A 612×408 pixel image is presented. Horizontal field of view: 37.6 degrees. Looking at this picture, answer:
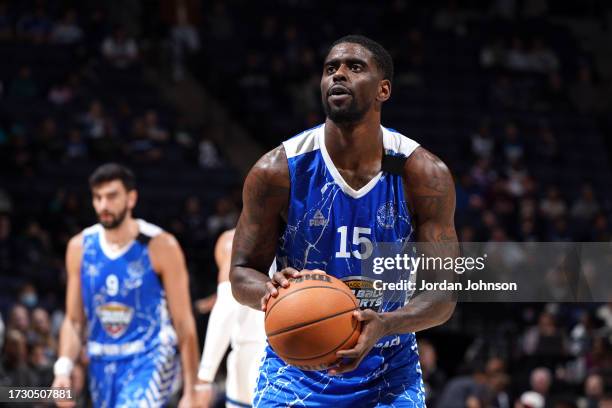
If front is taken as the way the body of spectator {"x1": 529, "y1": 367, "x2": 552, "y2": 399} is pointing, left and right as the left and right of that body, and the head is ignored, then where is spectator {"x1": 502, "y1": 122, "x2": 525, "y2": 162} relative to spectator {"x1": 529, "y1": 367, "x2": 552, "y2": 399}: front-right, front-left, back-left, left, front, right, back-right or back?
back

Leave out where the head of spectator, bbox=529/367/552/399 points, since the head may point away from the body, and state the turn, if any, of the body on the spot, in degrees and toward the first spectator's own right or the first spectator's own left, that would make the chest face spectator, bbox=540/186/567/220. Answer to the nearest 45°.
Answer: approximately 180°

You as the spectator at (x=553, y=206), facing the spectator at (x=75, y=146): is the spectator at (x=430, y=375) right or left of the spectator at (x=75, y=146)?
left

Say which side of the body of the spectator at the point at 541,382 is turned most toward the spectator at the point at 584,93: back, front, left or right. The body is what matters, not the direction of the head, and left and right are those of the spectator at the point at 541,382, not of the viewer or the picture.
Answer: back

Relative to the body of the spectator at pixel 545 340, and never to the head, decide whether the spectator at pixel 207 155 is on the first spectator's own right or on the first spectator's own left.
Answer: on the first spectator's own right

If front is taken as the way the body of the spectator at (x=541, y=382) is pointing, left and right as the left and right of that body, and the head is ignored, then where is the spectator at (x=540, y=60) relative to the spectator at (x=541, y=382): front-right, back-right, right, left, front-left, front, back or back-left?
back

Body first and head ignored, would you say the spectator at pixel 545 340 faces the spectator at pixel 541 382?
yes

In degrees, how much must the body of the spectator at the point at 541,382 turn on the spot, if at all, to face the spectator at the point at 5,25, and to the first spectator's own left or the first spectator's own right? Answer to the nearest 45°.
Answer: approximately 90° to the first spectator's own right

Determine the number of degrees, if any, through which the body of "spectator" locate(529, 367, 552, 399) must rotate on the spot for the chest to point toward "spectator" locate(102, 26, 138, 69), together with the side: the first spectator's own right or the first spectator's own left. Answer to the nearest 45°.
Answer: approximately 135° to the first spectator's own right

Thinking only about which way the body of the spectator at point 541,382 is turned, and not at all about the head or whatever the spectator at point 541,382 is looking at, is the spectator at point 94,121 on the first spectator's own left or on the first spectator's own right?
on the first spectator's own right

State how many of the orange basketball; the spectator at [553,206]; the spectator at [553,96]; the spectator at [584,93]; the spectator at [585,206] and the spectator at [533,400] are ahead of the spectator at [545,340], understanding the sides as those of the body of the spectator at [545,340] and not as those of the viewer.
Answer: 2

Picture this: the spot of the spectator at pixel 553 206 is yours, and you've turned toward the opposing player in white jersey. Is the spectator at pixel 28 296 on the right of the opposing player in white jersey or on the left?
right

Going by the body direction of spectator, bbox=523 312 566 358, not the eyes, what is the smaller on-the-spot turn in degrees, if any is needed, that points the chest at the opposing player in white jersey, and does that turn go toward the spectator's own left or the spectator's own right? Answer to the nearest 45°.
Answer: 0° — they already face them
